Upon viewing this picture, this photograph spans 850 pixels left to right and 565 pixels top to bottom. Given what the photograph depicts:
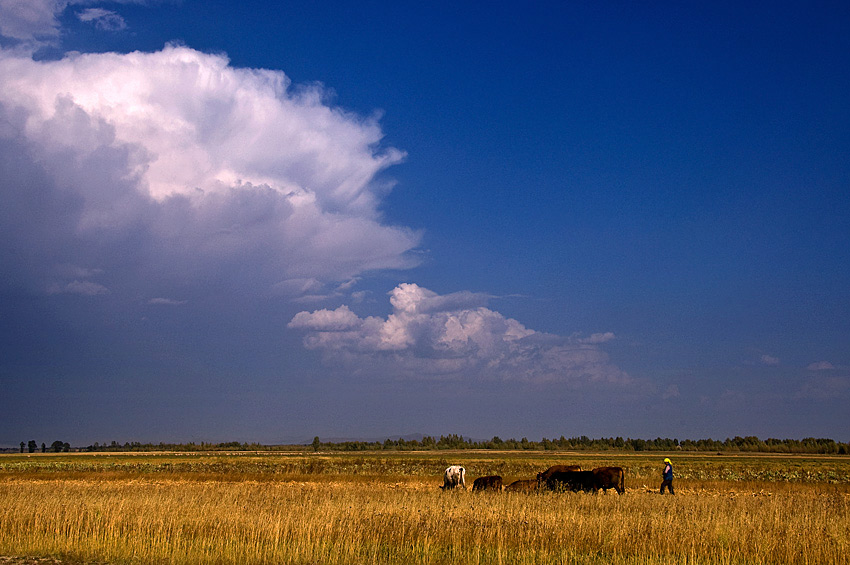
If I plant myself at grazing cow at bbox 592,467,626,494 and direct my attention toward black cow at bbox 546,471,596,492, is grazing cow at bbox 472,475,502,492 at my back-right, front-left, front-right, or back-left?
front-right

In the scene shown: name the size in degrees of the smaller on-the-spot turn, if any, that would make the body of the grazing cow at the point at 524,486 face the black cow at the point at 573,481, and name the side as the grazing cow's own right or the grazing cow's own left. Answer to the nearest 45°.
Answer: approximately 135° to the grazing cow's own right

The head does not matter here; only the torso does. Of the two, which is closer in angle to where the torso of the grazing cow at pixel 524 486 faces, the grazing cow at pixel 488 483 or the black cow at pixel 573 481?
the grazing cow

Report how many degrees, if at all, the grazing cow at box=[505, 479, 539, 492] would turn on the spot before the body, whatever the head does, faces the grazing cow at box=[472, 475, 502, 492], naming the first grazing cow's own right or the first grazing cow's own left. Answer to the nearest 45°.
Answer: approximately 45° to the first grazing cow's own right

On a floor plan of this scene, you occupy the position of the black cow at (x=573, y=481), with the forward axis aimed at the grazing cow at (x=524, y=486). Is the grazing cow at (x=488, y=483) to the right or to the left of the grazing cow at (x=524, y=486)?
right

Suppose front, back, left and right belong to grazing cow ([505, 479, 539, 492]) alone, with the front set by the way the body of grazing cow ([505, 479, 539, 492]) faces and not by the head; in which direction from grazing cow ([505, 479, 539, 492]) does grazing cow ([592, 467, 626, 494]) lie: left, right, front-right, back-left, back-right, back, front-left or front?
back-right

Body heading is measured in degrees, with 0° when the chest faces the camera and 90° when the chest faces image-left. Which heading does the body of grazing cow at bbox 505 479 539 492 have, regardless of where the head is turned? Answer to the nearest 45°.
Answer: approximately 90°
